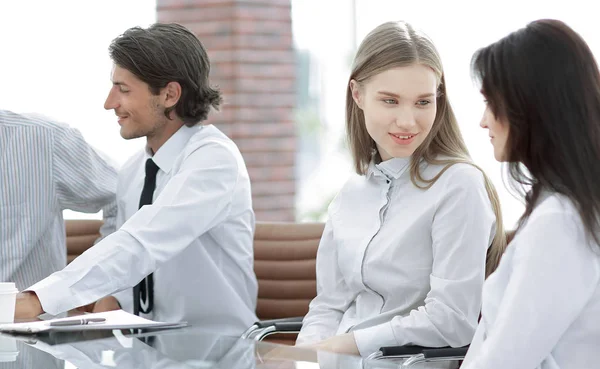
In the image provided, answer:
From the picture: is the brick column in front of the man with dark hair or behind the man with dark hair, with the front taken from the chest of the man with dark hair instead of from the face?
behind

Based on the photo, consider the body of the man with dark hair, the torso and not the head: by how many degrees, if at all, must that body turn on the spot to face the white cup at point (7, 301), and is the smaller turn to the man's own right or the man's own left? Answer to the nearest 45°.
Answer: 0° — they already face it

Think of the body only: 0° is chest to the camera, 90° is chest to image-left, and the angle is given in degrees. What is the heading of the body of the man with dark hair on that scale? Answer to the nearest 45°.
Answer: approximately 45°

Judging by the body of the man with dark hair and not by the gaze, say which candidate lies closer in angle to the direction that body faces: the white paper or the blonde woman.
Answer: the white paper

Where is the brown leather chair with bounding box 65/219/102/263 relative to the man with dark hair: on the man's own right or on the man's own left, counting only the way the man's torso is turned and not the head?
on the man's own right

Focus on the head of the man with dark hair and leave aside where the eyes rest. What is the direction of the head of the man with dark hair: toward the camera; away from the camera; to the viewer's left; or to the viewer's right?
to the viewer's left

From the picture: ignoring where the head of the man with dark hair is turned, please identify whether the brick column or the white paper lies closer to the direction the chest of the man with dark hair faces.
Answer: the white paper
